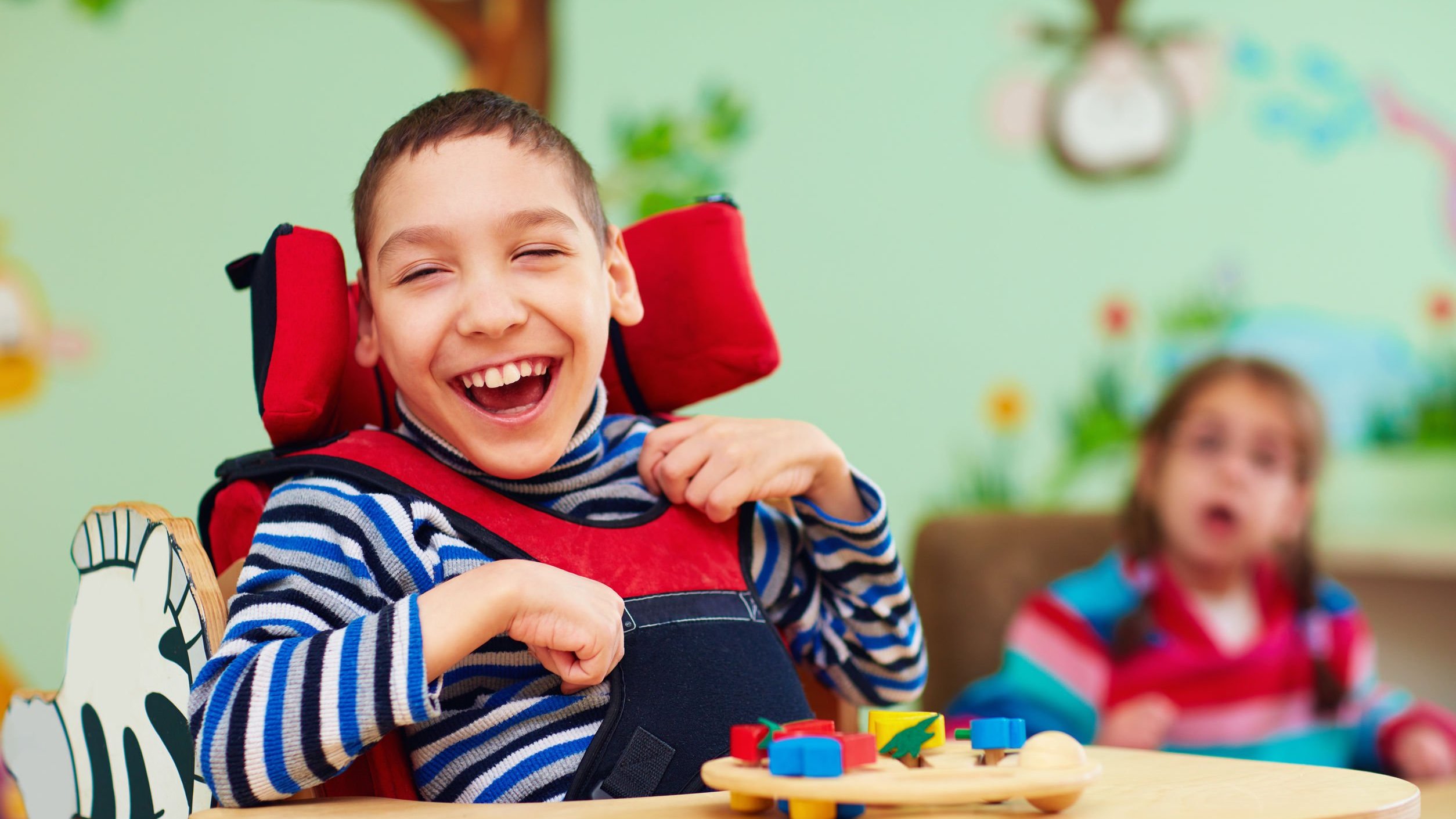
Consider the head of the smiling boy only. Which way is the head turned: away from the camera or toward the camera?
toward the camera

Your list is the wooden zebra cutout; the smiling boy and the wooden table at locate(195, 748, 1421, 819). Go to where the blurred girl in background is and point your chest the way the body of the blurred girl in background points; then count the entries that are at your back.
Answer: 0

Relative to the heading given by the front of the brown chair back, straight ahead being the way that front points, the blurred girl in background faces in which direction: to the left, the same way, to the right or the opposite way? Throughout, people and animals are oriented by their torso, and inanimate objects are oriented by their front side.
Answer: the same way

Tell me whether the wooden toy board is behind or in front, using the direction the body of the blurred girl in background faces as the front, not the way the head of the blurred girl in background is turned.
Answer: in front

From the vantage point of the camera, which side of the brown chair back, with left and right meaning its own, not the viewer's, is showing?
front

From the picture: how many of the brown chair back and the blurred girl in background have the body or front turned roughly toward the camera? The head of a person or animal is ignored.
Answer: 2

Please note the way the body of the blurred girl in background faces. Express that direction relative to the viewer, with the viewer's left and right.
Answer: facing the viewer

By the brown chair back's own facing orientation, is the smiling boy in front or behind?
in front

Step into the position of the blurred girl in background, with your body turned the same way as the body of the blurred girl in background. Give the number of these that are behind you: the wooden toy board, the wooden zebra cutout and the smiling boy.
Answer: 0

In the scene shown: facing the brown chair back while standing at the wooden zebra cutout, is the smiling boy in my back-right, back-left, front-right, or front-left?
front-right

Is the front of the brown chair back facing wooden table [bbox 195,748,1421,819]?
yes

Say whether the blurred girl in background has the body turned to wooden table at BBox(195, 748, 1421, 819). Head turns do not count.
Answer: yes

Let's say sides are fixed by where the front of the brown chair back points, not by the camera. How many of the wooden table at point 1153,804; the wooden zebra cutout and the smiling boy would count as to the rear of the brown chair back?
0

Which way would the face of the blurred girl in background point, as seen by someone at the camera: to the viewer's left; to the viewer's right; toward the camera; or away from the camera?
toward the camera
